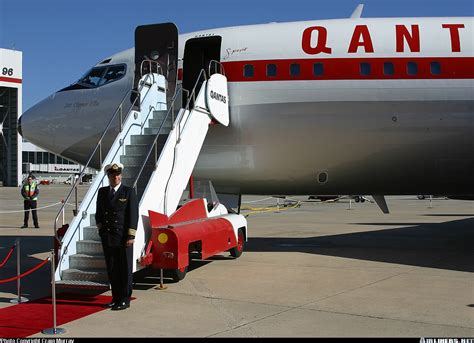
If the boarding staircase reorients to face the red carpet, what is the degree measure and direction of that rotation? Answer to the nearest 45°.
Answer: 0° — it already faces it

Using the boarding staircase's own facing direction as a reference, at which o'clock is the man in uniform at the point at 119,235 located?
The man in uniform is roughly at 11 o'clock from the boarding staircase.

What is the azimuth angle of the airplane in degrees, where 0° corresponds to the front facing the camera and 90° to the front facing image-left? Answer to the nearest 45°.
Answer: approximately 90°

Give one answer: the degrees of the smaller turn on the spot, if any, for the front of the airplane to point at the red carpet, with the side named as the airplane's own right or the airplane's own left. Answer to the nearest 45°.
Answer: approximately 45° to the airplane's own left
